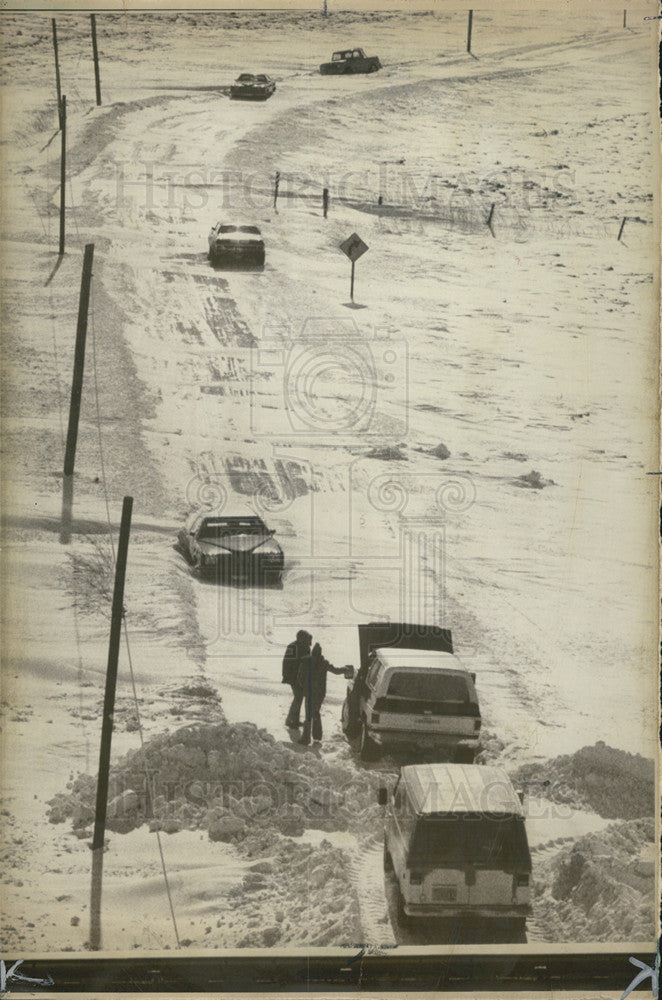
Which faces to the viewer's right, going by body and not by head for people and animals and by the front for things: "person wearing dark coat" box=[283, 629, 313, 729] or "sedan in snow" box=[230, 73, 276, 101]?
the person wearing dark coat

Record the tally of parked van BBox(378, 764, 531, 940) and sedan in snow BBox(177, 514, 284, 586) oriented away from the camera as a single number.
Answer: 1

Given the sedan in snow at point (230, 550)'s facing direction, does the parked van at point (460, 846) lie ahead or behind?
ahead

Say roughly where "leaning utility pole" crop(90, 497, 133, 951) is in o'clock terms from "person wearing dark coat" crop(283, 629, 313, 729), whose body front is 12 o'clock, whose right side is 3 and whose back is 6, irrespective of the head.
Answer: The leaning utility pole is roughly at 5 o'clock from the person wearing dark coat.

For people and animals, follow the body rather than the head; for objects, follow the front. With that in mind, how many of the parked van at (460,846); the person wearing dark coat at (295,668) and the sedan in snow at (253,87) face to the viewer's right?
1

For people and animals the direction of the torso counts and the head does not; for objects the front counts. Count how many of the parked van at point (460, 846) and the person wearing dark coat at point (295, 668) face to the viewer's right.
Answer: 1

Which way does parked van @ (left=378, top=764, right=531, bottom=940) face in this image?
away from the camera

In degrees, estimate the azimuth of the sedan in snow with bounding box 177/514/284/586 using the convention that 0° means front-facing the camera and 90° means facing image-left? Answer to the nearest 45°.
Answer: approximately 315°

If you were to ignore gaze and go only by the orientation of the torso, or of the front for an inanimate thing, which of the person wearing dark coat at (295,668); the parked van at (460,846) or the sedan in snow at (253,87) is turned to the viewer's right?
the person wearing dark coat

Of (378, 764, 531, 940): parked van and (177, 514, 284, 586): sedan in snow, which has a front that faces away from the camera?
the parked van

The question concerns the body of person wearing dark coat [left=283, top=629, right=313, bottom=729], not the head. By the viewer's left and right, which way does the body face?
facing to the right of the viewer
